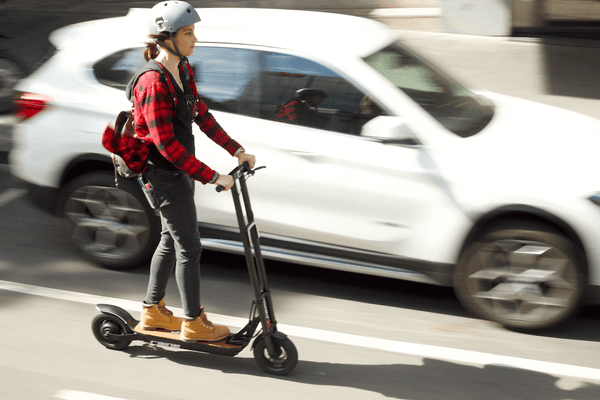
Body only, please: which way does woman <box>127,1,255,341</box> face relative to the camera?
to the viewer's right

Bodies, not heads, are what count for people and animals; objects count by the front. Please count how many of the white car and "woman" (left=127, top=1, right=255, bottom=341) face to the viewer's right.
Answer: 2

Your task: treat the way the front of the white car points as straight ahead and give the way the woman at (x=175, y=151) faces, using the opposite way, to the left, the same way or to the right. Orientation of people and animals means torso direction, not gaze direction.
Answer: the same way

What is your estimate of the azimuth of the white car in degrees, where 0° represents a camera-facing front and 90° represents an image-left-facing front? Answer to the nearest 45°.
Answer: approximately 270°

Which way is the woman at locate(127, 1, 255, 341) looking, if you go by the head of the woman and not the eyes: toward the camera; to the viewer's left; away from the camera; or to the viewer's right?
to the viewer's right

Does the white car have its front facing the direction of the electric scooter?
no
